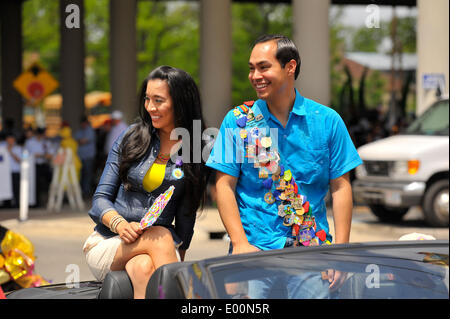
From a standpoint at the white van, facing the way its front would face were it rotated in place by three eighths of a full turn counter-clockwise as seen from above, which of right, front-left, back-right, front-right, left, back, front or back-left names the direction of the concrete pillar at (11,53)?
back-left

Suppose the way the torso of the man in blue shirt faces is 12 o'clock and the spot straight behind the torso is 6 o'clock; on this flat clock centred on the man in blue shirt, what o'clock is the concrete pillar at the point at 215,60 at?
The concrete pillar is roughly at 6 o'clock from the man in blue shirt.

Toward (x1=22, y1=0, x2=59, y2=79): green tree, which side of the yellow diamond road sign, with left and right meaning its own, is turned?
back

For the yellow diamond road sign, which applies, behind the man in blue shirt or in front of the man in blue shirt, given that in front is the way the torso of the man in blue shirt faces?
behind

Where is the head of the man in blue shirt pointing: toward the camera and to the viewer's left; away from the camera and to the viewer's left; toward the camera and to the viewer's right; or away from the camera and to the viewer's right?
toward the camera and to the viewer's left

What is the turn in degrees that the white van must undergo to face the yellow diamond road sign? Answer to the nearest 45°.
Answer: approximately 90° to its right

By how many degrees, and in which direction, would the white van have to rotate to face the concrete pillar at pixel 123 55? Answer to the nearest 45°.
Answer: approximately 90° to its right

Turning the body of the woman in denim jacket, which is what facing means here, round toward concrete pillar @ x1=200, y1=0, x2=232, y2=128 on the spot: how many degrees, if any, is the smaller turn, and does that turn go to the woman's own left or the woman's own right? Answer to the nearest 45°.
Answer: approximately 135° to the woman's own left

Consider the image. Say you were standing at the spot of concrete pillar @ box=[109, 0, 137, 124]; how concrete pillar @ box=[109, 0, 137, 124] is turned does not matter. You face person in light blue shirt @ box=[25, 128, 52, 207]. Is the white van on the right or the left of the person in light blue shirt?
left

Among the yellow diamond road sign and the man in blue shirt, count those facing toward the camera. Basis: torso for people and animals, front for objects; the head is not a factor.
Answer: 2

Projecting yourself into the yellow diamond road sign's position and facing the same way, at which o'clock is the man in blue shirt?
The man in blue shirt is roughly at 12 o'clock from the yellow diamond road sign.

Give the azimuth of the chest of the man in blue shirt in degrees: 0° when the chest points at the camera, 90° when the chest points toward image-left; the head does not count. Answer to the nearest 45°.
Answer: approximately 0°
